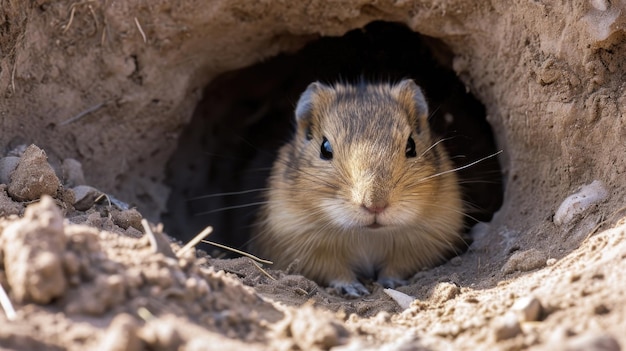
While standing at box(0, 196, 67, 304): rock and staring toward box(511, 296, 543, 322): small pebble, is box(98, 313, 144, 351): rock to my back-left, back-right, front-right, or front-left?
front-right

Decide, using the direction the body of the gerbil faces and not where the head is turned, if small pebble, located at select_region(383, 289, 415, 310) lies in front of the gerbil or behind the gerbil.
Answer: in front

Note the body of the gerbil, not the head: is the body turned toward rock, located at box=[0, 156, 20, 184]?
no

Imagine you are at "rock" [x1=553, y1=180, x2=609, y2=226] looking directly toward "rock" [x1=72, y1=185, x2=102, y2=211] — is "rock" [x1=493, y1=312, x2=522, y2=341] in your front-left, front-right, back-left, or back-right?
front-left

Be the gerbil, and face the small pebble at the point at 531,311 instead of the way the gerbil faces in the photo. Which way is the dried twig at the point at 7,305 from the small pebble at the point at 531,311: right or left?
right

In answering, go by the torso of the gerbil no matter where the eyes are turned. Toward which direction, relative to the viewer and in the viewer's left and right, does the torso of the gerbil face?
facing the viewer

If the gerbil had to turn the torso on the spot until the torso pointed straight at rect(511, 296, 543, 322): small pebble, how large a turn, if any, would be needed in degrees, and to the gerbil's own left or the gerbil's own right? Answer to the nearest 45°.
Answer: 0° — it already faces it

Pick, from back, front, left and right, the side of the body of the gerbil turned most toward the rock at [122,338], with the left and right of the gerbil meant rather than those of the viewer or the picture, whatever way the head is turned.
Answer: front

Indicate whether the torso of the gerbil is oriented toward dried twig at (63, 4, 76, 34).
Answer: no

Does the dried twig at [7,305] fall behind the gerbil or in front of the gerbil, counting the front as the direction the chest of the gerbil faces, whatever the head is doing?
in front

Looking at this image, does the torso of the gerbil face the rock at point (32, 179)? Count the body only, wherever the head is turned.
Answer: no

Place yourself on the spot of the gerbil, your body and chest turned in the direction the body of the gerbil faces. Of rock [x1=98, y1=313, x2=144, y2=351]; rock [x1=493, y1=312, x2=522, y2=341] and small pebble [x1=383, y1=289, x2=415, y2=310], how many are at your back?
0

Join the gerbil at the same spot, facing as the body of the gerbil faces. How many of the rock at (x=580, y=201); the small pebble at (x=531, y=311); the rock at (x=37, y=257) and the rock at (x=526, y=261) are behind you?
0

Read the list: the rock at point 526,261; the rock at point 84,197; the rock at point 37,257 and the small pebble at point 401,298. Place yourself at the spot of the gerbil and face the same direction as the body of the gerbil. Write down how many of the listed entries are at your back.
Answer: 0

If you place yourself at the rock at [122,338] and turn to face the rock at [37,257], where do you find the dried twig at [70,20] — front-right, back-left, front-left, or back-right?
front-right

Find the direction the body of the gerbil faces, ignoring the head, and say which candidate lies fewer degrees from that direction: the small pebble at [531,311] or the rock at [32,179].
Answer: the small pebble

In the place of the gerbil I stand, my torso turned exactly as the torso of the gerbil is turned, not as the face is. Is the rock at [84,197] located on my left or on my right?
on my right

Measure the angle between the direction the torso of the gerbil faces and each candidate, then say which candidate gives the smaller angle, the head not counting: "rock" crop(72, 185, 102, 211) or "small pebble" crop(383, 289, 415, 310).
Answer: the small pebble
